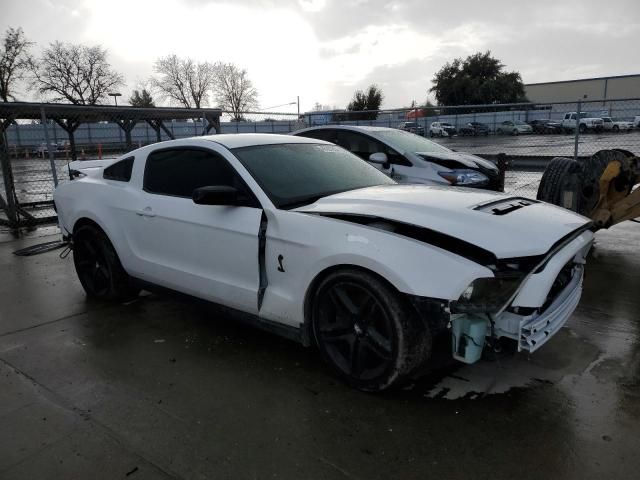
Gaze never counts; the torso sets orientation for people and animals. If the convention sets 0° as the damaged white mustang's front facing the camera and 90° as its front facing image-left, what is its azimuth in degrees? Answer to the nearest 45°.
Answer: approximately 315°

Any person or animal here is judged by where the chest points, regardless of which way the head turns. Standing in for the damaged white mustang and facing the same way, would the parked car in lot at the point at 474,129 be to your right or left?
on your left

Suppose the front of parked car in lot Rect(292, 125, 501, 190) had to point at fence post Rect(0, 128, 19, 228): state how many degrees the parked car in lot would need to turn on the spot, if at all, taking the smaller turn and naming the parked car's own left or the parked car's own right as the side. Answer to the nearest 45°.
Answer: approximately 135° to the parked car's own right

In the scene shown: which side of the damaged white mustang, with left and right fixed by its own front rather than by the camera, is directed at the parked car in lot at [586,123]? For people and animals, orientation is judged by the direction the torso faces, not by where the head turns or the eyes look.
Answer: left

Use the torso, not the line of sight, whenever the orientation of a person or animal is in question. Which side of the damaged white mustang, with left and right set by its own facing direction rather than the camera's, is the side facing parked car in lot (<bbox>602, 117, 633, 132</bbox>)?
left

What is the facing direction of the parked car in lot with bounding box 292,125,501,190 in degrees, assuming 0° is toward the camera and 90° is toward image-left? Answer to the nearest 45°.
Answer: approximately 315°

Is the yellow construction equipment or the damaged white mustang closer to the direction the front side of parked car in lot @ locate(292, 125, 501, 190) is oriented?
the yellow construction equipment

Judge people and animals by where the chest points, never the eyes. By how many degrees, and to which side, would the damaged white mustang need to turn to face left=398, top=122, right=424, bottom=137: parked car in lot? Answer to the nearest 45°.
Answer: approximately 135° to its left
